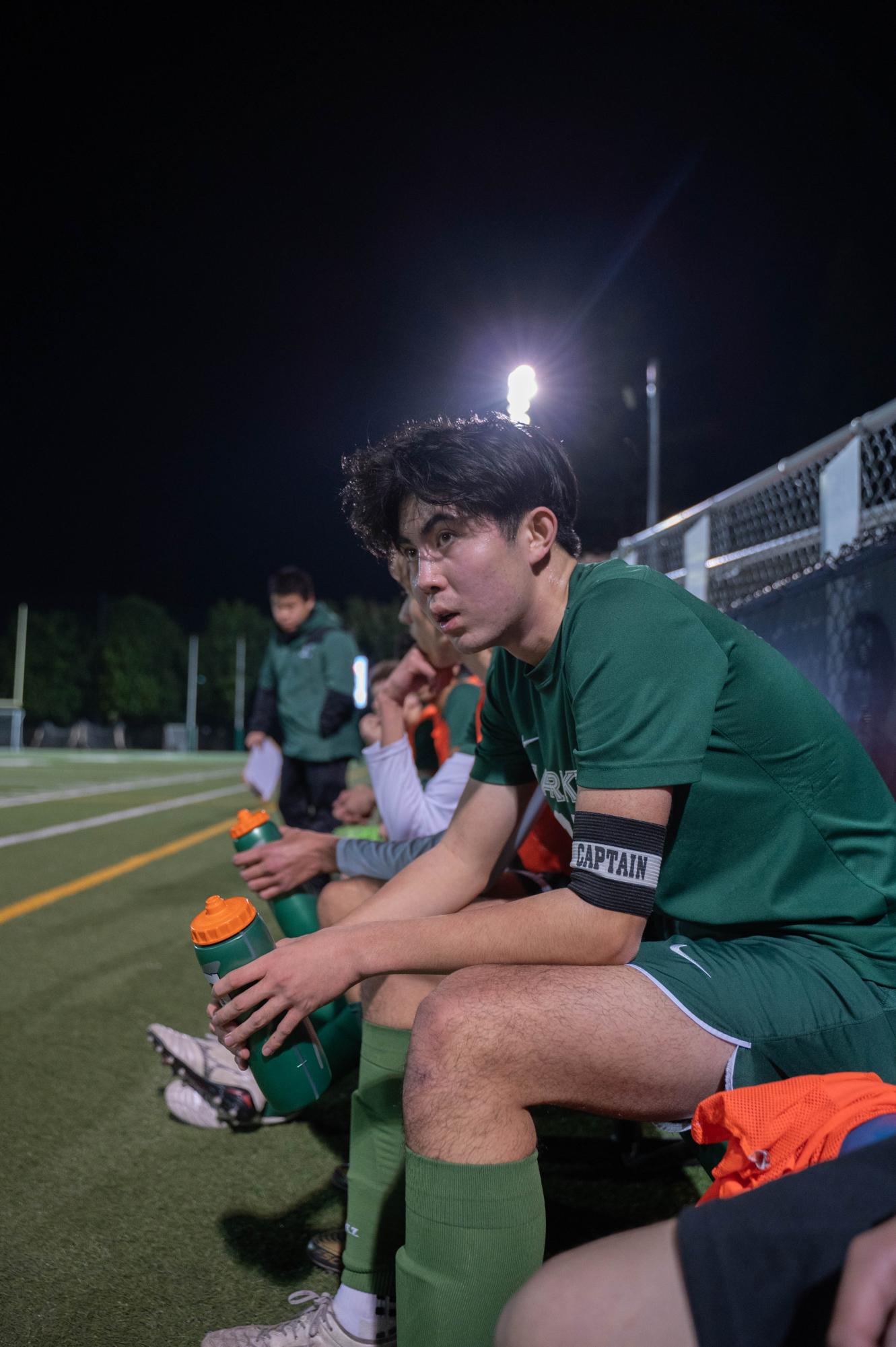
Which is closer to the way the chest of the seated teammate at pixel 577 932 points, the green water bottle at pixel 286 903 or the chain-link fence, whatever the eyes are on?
the green water bottle

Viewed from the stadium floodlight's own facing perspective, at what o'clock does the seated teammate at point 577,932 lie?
The seated teammate is roughly at 12 o'clock from the stadium floodlight.

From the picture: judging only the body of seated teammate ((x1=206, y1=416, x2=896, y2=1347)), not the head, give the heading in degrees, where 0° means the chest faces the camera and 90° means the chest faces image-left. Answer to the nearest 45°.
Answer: approximately 90°

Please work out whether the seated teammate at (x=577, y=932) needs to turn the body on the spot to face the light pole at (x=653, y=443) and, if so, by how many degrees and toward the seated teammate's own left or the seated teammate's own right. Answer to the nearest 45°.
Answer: approximately 90° to the seated teammate's own right

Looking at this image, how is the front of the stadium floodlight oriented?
toward the camera

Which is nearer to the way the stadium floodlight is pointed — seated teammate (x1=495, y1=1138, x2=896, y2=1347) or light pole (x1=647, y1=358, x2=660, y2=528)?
the seated teammate

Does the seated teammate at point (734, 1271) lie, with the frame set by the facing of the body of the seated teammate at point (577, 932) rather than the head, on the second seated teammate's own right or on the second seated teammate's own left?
on the second seated teammate's own left

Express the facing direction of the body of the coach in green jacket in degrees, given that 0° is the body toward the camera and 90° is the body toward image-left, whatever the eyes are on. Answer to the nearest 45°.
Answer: approximately 45°

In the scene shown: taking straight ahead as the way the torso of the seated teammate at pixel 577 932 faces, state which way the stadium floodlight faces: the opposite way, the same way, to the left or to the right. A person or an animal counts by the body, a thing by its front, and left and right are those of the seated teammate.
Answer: to the left

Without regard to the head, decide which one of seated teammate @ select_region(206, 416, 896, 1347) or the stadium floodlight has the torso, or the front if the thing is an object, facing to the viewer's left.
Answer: the seated teammate
